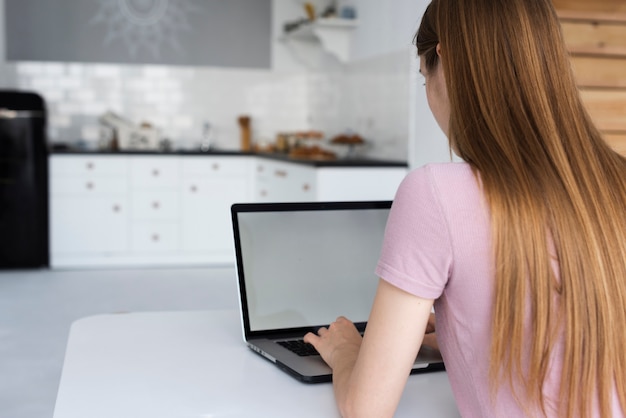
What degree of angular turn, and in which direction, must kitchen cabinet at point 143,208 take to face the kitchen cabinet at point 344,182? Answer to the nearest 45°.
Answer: approximately 45° to its left

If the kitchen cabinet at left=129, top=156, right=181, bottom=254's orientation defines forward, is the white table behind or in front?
in front

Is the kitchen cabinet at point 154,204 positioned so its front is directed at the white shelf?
no

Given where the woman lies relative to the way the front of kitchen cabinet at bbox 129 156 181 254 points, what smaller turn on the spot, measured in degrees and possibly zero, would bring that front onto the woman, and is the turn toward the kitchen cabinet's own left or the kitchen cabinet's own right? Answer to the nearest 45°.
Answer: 0° — it already faces them

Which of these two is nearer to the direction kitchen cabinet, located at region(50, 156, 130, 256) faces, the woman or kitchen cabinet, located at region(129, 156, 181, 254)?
the woman

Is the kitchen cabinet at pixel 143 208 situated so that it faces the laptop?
yes

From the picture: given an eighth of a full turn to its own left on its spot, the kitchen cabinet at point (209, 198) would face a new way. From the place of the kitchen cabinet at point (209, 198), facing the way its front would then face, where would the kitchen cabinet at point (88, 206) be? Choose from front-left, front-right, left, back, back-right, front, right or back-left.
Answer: back-right

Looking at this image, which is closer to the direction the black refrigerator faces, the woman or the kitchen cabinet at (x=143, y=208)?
the woman

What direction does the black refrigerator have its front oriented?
toward the camera

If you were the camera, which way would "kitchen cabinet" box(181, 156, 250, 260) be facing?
facing the viewer

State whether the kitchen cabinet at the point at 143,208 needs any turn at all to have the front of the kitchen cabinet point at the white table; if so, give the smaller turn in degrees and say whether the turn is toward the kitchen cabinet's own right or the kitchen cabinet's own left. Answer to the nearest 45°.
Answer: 0° — it already faces it

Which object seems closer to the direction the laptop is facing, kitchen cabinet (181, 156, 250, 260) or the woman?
the woman

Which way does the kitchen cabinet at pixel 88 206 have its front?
toward the camera

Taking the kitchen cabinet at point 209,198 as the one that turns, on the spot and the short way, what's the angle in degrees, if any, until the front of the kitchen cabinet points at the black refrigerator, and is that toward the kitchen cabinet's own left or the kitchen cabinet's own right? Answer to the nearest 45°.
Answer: approximately 90° to the kitchen cabinet's own right

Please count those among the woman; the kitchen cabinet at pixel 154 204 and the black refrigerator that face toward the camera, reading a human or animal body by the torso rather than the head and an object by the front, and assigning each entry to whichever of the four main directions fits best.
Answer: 2

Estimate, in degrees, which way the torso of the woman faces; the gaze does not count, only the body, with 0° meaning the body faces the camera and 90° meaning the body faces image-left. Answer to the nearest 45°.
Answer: approximately 135°

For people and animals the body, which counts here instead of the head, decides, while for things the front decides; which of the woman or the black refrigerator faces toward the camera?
the black refrigerator

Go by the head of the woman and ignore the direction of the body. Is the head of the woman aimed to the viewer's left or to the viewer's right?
to the viewer's left

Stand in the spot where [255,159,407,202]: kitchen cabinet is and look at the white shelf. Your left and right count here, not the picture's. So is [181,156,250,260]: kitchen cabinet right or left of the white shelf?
left

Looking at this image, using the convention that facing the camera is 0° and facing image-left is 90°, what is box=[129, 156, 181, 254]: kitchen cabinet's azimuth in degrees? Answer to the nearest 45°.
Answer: approximately 0°

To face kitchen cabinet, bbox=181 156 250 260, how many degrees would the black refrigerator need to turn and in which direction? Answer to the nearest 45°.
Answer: approximately 90° to its left
